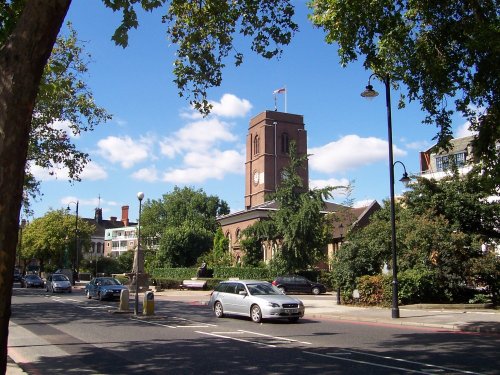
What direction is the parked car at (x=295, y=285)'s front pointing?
to the viewer's right

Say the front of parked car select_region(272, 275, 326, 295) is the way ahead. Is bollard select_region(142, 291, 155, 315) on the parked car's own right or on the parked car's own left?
on the parked car's own right
